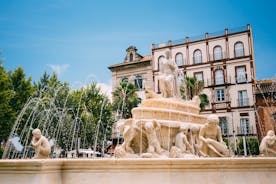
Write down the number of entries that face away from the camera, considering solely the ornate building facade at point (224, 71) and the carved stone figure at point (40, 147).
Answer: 0

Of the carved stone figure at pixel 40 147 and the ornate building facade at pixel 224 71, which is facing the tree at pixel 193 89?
the ornate building facade

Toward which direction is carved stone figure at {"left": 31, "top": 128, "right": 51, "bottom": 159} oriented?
to the viewer's left

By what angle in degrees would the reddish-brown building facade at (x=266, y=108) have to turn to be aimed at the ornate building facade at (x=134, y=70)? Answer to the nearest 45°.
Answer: approximately 45° to its right

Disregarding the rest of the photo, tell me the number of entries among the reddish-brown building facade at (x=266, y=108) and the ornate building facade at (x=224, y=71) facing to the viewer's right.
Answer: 0

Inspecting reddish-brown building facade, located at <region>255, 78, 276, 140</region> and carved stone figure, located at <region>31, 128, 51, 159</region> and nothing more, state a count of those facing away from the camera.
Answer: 0

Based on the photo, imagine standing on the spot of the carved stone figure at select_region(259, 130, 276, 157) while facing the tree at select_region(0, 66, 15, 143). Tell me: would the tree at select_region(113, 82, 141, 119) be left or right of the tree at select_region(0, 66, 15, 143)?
right

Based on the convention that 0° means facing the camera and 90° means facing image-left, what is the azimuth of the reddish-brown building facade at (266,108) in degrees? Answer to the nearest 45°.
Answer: approximately 45°
